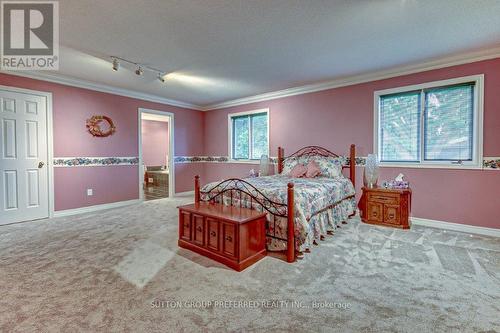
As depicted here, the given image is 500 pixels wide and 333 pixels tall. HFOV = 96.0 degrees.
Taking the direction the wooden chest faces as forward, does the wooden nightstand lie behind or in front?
behind

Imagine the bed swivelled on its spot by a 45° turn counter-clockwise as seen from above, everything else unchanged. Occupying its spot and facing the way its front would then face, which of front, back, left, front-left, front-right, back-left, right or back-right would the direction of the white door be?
right

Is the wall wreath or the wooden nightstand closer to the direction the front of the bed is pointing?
the wall wreath

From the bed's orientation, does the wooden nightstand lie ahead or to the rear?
to the rear

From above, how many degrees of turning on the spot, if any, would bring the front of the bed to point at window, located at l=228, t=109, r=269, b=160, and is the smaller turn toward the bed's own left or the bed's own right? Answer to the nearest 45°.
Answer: approximately 135° to the bed's own right

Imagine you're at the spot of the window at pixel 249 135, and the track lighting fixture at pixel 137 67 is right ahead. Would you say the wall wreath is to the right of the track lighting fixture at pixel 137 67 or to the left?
right

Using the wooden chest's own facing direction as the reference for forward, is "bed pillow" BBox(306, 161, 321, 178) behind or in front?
behind

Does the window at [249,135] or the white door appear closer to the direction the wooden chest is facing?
the white door

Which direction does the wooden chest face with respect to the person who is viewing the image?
facing the viewer and to the left of the viewer

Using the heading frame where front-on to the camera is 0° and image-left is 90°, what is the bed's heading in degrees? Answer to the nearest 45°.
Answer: approximately 45°

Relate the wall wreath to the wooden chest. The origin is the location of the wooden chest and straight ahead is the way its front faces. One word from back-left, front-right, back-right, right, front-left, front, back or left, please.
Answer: right
